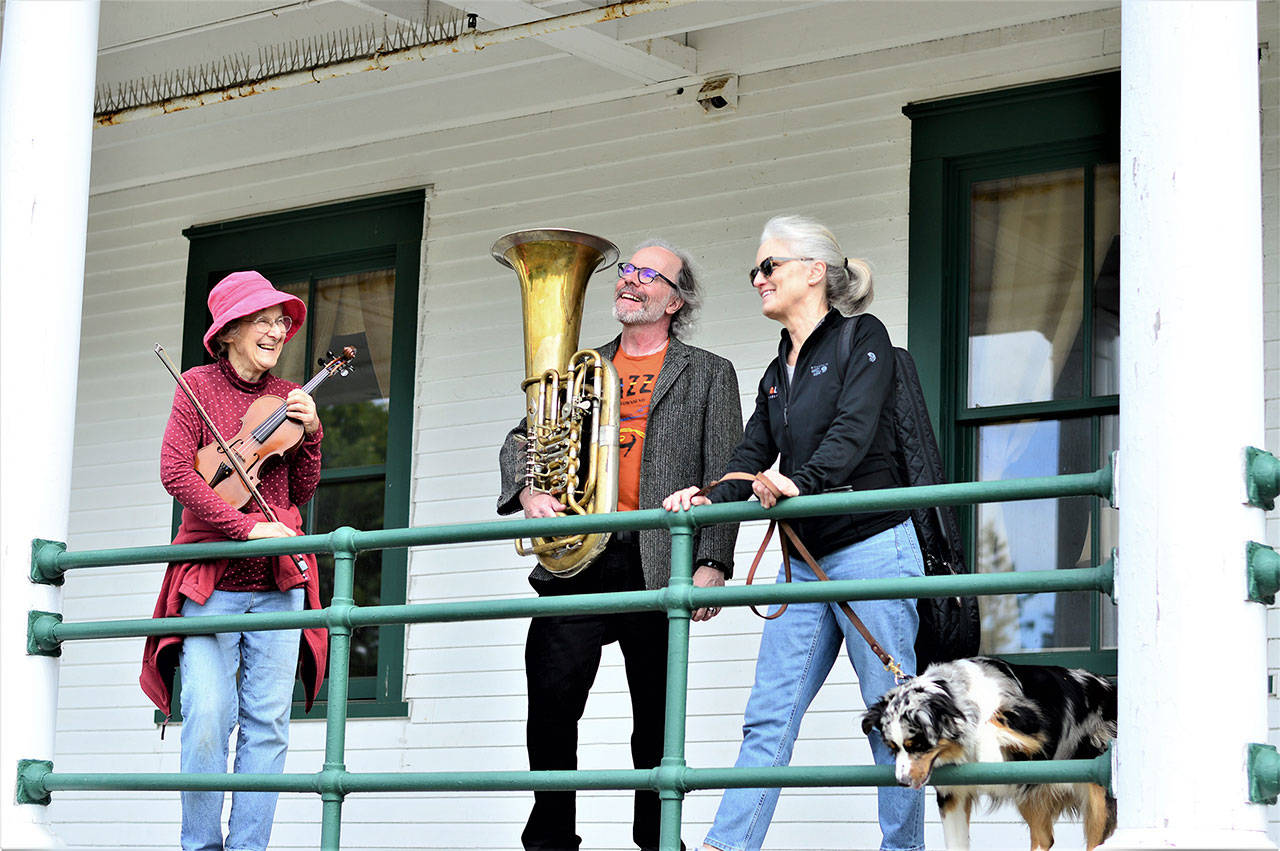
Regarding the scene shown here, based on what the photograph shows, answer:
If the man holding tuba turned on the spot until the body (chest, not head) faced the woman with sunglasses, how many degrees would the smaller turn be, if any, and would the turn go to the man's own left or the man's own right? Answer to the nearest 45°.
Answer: approximately 90° to the man's own left

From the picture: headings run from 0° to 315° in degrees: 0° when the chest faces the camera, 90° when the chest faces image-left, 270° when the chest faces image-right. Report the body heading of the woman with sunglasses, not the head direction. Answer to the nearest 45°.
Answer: approximately 45°

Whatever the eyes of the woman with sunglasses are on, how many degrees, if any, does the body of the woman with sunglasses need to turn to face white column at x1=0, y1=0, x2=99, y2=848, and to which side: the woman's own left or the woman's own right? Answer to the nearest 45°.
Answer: approximately 45° to the woman's own right

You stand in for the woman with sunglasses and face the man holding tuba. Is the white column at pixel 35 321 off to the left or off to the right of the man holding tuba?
left

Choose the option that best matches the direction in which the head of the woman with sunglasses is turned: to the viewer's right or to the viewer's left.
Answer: to the viewer's left

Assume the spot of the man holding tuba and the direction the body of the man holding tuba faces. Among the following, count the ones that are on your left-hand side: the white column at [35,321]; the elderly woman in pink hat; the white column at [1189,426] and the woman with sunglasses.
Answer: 2

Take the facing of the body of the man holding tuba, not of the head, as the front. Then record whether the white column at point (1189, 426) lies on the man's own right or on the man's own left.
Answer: on the man's own left

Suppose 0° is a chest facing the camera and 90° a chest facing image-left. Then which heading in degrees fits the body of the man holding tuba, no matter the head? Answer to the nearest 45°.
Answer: approximately 45°

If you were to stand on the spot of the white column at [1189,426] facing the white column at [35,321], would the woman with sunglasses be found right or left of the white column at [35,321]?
right
